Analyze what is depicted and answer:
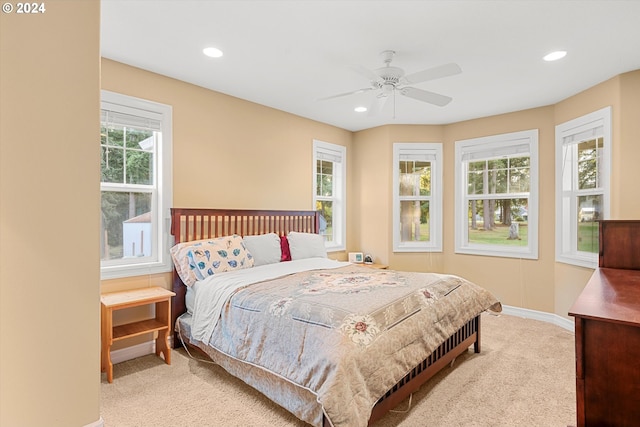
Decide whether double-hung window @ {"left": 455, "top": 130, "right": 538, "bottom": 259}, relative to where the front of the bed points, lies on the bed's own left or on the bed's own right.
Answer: on the bed's own left

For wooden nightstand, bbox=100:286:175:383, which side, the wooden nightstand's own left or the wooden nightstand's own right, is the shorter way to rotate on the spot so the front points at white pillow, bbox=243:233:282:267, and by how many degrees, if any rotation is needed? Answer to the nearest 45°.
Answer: approximately 45° to the wooden nightstand's own left

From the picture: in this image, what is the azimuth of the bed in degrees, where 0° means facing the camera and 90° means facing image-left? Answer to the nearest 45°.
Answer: approximately 315°

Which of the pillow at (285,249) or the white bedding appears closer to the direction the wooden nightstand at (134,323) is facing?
the white bedding

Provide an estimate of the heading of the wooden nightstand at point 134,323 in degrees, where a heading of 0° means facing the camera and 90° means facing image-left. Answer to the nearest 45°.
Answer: approximately 315°

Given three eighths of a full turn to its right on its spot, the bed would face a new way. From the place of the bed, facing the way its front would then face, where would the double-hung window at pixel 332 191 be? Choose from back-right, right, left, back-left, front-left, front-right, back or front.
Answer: right
